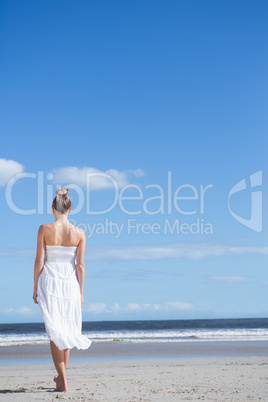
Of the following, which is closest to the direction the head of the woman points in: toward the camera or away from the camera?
away from the camera

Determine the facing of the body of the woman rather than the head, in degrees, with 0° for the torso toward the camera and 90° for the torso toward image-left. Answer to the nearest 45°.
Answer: approximately 180°
